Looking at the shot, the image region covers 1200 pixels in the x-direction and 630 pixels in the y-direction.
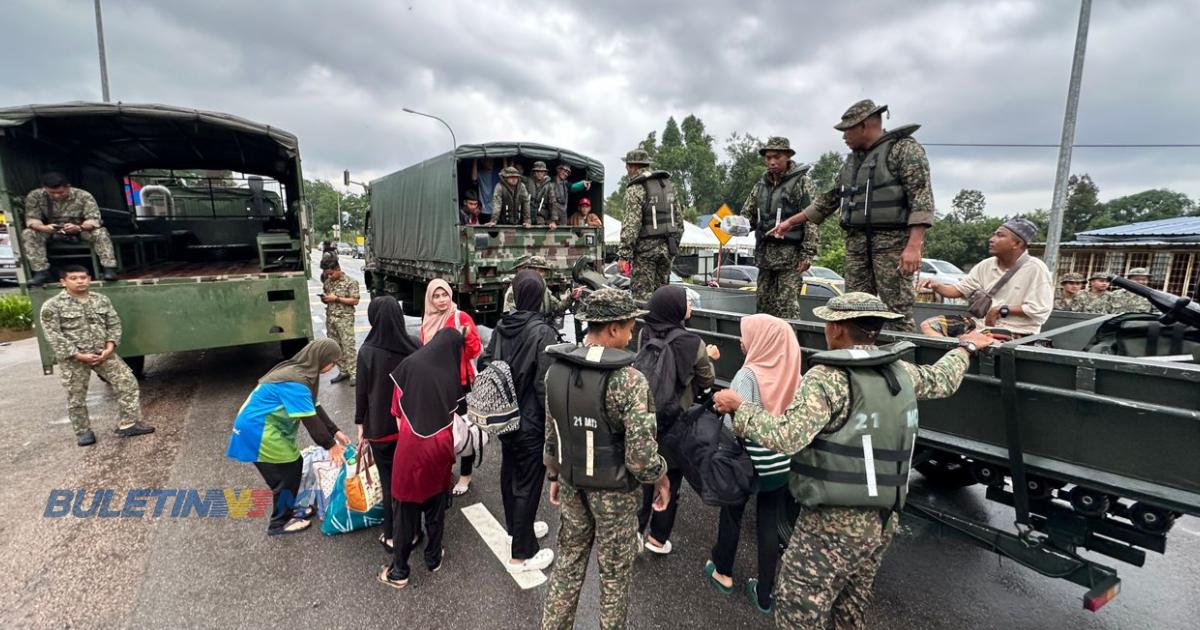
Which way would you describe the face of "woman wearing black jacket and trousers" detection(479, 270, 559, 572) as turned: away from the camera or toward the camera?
away from the camera

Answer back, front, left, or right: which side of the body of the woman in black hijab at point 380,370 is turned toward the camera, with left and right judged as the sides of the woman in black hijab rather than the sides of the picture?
back

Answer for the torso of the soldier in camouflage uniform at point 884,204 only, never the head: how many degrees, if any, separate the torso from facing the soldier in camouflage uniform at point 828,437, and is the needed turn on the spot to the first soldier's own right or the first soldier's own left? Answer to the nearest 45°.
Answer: approximately 45° to the first soldier's own left

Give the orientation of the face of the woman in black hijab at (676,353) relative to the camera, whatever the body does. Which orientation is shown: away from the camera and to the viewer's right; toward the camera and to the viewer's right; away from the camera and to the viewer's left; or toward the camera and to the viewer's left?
away from the camera and to the viewer's right

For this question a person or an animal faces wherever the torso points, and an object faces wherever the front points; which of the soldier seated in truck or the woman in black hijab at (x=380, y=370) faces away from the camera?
the woman in black hijab

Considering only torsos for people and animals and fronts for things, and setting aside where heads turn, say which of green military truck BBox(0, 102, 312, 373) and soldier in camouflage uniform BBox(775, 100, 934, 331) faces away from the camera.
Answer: the green military truck

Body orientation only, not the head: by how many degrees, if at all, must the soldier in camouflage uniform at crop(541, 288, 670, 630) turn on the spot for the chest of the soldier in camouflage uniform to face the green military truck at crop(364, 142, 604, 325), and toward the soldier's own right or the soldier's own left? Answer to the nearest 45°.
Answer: approximately 45° to the soldier's own left

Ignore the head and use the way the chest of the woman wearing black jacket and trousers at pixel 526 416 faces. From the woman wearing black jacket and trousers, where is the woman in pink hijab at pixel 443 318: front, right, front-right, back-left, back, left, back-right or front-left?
left

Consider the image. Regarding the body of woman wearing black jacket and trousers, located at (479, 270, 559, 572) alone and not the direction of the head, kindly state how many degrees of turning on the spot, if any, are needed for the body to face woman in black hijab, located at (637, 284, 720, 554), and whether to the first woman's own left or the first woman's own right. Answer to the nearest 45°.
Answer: approximately 45° to the first woman's own right

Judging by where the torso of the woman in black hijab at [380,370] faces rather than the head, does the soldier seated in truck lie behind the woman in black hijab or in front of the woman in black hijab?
in front

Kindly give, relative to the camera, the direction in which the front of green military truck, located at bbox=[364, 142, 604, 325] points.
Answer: facing away from the viewer and to the left of the viewer
